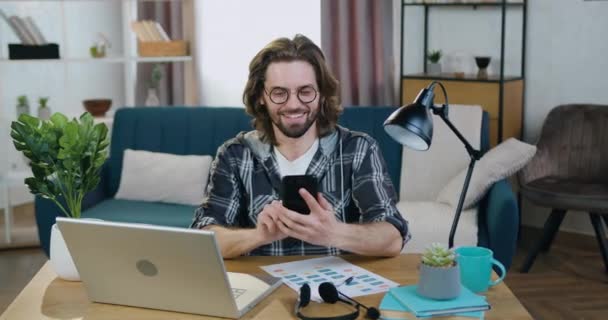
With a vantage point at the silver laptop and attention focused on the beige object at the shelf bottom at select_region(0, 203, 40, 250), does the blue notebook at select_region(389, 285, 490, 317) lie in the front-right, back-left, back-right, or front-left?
back-right

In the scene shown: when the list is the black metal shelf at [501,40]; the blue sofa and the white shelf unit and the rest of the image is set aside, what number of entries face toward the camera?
3

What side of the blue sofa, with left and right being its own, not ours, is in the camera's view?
front

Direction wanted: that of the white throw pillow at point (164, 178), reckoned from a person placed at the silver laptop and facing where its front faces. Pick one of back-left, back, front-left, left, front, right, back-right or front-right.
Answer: front-left

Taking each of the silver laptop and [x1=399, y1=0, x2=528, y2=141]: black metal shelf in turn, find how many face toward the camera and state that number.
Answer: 1

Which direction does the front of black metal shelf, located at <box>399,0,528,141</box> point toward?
toward the camera

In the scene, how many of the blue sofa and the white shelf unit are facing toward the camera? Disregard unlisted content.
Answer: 2

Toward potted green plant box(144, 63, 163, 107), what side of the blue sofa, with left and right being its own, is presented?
back

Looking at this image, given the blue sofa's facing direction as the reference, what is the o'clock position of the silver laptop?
The silver laptop is roughly at 12 o'clock from the blue sofa.

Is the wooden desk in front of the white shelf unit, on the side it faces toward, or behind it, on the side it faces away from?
in front

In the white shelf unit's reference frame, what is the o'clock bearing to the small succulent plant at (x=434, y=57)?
The small succulent plant is roughly at 10 o'clock from the white shelf unit.

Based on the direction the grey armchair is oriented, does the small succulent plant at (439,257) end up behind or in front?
in front

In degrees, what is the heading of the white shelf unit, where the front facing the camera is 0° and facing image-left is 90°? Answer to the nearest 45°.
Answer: approximately 0°

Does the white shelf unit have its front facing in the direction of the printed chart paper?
yes

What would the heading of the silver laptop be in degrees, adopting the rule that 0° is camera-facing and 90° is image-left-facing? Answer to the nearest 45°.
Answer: approximately 225°

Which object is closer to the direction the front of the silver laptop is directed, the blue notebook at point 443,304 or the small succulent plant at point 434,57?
the small succulent plant
